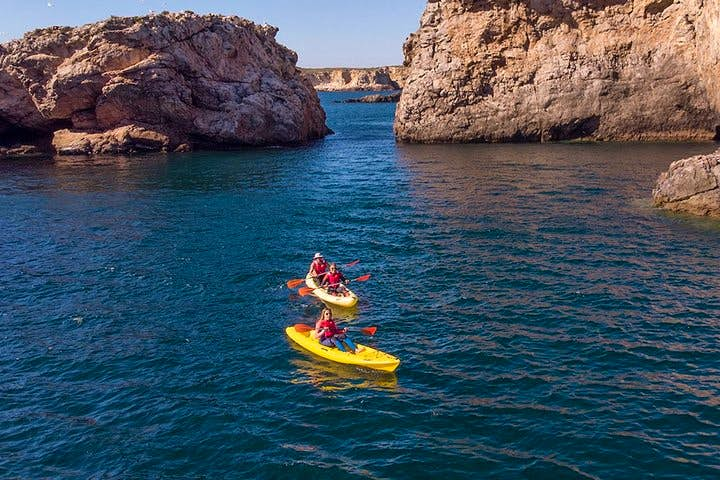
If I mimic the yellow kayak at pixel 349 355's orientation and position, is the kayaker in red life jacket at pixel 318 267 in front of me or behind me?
behind

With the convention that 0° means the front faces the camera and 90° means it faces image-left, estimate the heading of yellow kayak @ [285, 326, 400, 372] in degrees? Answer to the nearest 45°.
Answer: approximately 315°

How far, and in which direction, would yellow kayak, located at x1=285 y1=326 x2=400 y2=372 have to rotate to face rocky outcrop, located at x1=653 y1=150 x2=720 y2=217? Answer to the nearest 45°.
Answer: approximately 90° to its left

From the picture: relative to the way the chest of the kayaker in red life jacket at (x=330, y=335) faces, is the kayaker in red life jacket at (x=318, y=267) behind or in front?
behind

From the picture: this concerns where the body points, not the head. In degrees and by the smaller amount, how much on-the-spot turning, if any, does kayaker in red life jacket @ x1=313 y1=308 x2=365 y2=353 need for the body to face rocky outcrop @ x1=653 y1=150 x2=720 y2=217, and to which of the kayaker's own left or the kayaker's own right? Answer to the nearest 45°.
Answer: approximately 90° to the kayaker's own left

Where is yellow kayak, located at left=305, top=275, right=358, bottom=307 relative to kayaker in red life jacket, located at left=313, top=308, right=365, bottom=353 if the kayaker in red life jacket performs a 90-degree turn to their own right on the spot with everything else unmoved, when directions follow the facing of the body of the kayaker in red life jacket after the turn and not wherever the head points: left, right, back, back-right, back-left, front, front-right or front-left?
back-right

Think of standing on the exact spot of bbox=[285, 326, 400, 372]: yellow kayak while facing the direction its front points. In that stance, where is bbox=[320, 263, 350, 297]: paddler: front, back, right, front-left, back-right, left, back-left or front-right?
back-left
